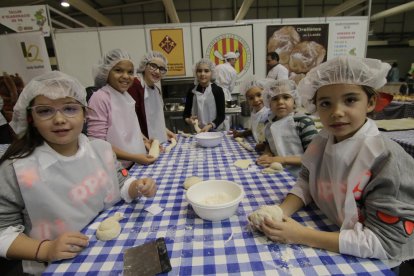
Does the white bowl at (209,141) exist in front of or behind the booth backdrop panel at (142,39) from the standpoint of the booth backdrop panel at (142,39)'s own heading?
in front

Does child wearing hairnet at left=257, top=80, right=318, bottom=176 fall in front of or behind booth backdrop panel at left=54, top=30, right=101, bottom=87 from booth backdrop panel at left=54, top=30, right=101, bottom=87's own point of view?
in front

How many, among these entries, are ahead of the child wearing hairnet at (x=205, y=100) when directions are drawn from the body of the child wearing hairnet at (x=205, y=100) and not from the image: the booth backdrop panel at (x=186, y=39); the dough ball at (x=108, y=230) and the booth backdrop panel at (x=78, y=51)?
1

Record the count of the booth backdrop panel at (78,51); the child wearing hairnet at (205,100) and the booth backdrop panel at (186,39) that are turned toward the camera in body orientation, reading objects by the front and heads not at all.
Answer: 3

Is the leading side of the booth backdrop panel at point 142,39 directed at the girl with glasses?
yes

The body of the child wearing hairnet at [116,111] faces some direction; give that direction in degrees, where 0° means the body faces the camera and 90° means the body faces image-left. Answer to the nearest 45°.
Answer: approximately 315°

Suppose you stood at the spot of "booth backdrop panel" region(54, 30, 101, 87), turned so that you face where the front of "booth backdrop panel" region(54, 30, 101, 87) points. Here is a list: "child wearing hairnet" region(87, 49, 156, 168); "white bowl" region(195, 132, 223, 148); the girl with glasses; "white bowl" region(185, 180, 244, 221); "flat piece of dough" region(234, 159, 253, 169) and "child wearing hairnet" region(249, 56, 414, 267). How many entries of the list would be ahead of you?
6
